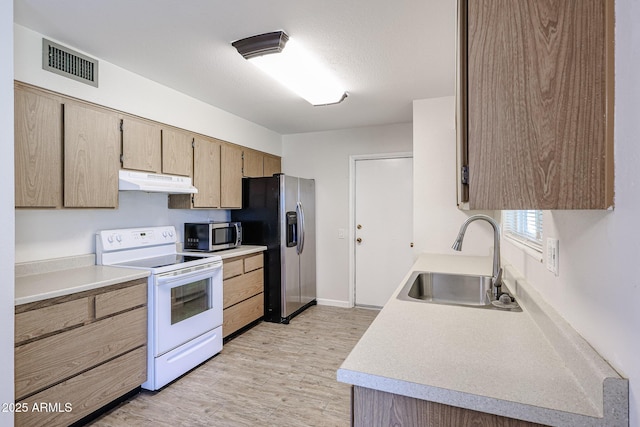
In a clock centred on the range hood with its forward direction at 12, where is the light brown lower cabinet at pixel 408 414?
The light brown lower cabinet is roughly at 1 o'clock from the range hood.

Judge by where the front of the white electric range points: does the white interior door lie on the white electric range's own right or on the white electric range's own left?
on the white electric range's own left

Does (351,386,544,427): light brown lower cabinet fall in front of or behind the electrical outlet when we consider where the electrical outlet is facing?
in front

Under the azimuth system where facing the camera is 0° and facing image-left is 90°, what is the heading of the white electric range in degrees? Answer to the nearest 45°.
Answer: approximately 315°

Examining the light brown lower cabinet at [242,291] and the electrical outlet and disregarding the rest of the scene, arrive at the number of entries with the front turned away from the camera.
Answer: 0

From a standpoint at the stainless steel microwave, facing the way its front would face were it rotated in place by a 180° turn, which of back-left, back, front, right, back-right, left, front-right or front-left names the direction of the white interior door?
back-right

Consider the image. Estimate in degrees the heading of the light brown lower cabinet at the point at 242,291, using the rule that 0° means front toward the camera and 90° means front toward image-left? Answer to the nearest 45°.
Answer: approximately 315°

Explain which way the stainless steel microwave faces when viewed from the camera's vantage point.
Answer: facing the viewer and to the right of the viewer

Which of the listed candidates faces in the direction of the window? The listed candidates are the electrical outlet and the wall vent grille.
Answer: the wall vent grille

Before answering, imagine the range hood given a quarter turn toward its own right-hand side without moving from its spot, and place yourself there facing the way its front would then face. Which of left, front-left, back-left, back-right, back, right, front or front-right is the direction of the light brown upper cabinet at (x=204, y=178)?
back

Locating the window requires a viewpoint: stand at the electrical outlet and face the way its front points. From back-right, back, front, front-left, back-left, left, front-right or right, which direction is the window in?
back-right

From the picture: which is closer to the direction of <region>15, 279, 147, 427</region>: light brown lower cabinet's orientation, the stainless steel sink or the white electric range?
the stainless steel sink

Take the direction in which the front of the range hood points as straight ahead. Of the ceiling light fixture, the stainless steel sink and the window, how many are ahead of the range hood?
3

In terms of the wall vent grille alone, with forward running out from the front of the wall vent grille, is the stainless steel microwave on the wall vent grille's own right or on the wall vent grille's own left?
on the wall vent grille's own left

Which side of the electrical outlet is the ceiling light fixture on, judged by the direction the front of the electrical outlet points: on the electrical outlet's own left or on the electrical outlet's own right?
on the electrical outlet's own right
